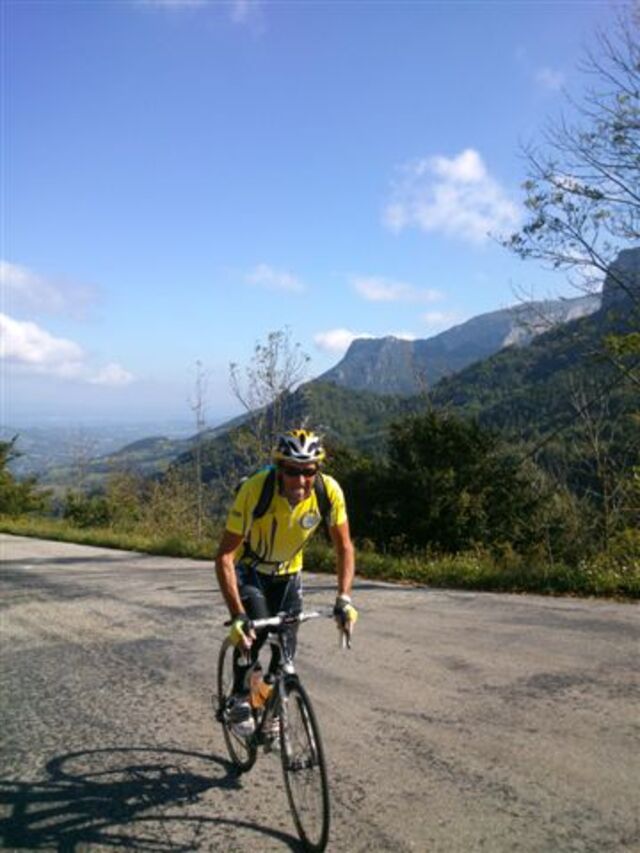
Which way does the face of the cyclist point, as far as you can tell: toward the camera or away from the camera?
toward the camera

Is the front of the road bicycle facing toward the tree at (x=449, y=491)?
no

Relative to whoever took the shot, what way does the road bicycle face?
facing the viewer and to the right of the viewer

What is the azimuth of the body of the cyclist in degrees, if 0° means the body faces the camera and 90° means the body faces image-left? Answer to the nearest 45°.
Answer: approximately 315°

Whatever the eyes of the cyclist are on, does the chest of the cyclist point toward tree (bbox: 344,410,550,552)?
no
